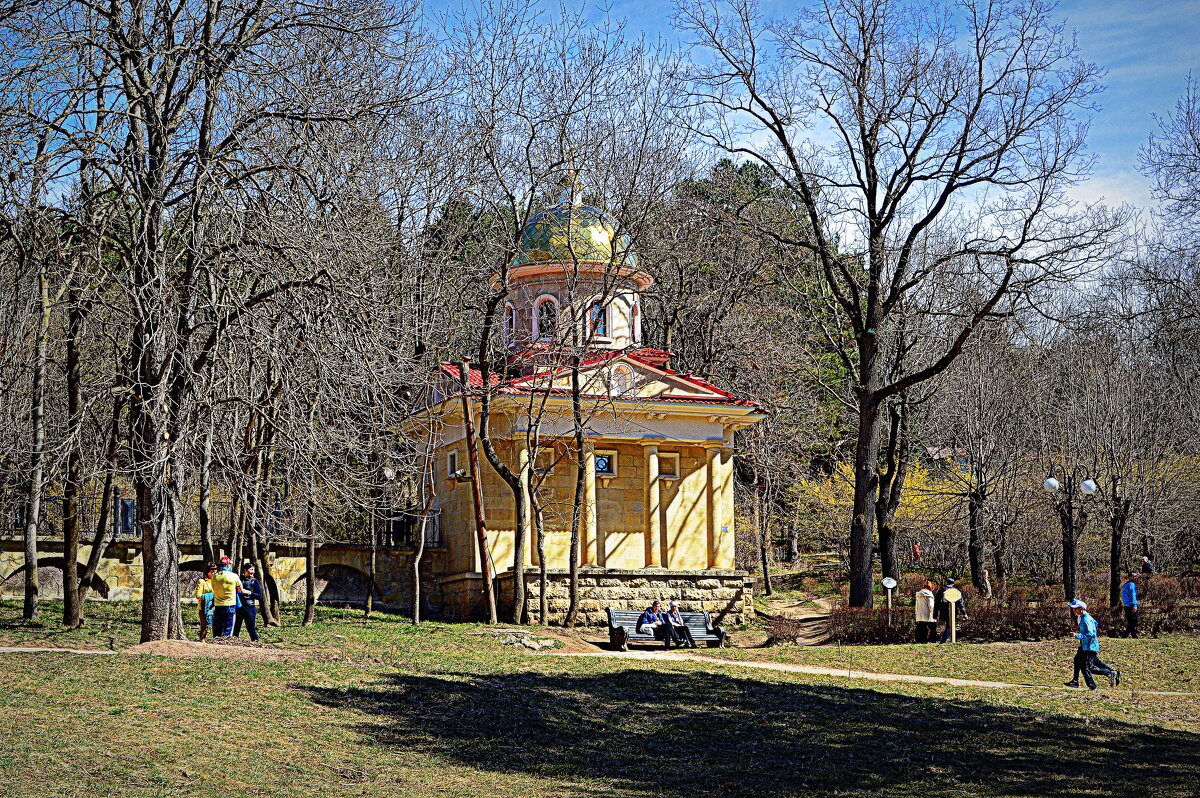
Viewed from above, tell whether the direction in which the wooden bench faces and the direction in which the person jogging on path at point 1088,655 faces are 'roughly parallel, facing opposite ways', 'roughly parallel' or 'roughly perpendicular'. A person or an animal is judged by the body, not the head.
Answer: roughly perpendicular

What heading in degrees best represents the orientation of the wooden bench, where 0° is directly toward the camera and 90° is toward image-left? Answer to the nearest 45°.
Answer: approximately 0°

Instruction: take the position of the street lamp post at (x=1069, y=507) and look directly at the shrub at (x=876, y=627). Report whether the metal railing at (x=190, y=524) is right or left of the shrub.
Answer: right

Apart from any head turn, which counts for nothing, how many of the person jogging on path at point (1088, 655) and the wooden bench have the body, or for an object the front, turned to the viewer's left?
1

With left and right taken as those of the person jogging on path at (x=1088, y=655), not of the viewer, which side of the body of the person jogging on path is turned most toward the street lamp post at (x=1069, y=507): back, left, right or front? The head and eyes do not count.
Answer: right

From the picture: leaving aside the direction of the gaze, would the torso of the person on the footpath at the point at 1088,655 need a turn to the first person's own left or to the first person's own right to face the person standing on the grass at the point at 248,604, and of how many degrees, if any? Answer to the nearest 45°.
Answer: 0° — they already face them

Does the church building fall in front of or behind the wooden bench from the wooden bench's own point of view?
behind

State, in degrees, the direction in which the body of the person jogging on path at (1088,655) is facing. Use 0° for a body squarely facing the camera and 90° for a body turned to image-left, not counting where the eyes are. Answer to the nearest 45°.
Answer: approximately 90°

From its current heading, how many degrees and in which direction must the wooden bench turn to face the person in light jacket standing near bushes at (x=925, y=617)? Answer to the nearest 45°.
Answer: approximately 45° to its left
